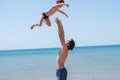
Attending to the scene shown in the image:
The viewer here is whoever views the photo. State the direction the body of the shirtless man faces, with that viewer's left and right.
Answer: facing to the left of the viewer
